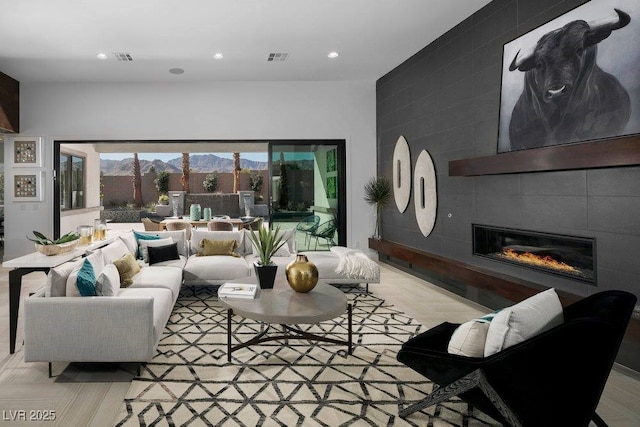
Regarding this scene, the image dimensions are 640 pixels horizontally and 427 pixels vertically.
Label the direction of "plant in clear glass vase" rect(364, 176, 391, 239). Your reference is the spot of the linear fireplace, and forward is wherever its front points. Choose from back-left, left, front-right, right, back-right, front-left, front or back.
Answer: right

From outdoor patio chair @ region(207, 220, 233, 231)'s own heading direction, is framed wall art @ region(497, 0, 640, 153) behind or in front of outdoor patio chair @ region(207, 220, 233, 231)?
behind

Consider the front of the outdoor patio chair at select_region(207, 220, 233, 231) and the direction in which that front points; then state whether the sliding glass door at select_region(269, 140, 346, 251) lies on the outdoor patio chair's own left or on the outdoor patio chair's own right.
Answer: on the outdoor patio chair's own right

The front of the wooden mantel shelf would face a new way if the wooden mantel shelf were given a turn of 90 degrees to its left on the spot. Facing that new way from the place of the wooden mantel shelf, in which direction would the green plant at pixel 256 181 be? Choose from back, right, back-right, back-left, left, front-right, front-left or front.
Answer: back

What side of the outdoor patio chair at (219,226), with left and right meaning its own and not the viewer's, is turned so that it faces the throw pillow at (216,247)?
back

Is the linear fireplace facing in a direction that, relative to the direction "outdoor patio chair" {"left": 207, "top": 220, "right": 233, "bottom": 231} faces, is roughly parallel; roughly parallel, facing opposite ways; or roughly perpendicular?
roughly perpendicular

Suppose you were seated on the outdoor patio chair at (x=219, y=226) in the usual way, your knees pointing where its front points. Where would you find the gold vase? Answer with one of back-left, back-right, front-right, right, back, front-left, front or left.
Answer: back

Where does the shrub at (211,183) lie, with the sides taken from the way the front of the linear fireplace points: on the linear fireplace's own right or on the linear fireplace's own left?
on the linear fireplace's own right

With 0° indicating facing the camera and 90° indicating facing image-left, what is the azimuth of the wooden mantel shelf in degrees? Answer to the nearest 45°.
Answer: approximately 45°

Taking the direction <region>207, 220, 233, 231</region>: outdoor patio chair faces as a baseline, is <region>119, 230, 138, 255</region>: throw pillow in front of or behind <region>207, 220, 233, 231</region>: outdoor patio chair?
behind
